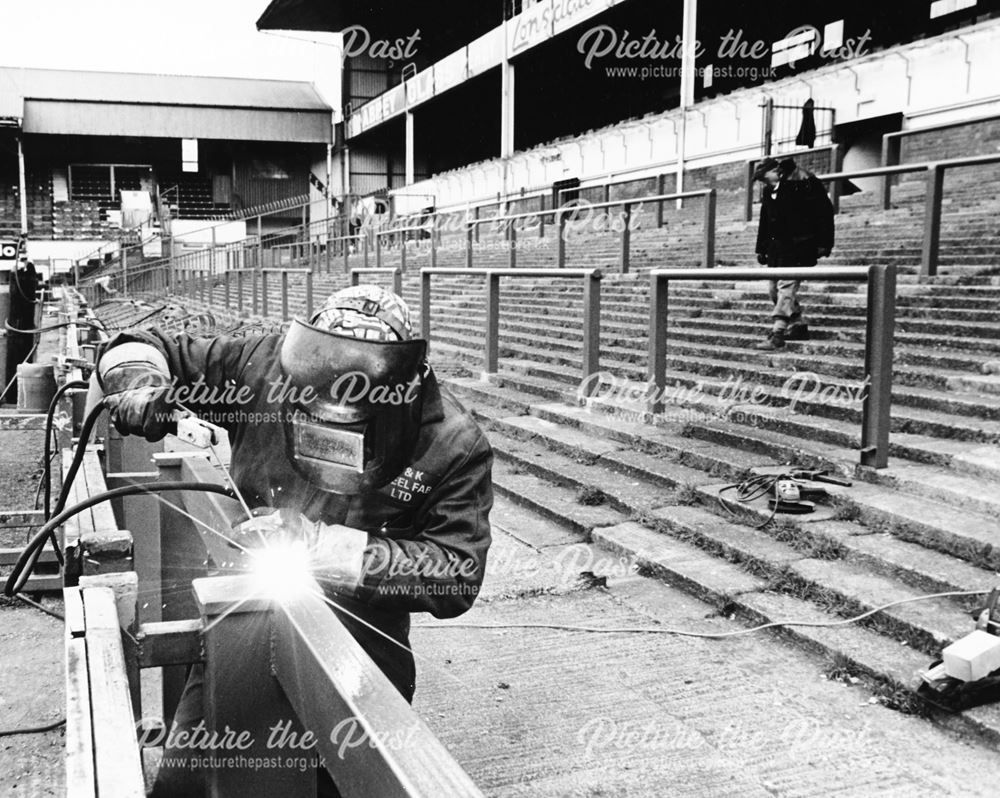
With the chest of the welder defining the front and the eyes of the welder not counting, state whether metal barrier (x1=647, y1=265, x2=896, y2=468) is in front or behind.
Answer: behind

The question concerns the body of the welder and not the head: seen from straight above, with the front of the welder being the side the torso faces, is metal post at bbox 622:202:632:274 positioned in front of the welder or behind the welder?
behind

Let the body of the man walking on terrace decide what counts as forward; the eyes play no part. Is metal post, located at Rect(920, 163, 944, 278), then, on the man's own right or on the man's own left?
on the man's own left

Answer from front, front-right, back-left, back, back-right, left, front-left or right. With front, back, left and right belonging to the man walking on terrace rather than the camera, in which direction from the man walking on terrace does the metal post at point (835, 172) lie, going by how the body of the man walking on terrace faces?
back-right

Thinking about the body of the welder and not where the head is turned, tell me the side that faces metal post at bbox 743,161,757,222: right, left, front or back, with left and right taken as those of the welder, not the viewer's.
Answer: back

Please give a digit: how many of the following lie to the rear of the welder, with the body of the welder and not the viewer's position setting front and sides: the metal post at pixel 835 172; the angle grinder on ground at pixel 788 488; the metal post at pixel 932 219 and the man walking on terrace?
4

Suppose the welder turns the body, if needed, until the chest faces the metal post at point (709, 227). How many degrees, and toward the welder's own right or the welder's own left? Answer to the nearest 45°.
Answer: approximately 180°

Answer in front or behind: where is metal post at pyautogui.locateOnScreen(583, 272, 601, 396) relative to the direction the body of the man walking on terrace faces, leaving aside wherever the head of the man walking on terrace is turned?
in front

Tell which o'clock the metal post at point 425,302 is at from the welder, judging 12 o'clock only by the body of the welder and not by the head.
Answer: The metal post is roughly at 5 o'clock from the welder.

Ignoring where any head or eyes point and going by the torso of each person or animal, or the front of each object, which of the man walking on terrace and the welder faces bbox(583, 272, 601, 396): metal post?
the man walking on terrace

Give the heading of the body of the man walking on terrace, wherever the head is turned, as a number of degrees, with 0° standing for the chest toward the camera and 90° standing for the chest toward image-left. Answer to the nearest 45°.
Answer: approximately 45°

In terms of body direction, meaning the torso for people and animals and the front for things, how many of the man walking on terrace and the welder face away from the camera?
0
